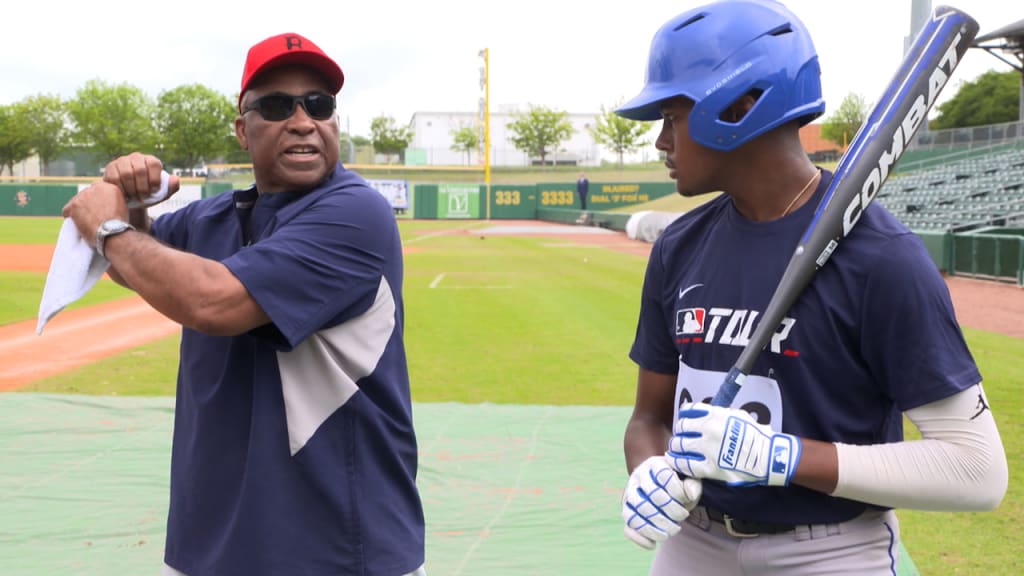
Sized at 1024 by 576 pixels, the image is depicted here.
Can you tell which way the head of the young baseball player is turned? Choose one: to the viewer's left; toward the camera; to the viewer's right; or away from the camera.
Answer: to the viewer's left

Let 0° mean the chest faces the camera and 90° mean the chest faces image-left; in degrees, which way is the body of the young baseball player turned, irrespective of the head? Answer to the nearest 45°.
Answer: approximately 45°

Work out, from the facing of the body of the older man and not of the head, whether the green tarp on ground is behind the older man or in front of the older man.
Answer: behind

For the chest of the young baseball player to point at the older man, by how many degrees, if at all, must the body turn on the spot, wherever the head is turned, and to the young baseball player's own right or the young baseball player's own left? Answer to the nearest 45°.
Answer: approximately 45° to the young baseball player's own right

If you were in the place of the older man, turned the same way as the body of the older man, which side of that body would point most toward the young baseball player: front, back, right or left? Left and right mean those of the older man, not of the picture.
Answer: left

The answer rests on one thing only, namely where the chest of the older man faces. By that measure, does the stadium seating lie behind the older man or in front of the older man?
behind

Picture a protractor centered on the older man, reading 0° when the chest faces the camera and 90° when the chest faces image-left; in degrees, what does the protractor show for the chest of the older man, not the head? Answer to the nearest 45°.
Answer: approximately 45°

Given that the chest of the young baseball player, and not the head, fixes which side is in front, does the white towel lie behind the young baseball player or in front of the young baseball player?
in front

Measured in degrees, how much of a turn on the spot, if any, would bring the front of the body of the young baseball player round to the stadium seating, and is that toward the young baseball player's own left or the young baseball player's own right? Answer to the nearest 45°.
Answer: approximately 135° to the young baseball player's own right

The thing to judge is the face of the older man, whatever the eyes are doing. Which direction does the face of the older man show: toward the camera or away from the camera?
toward the camera

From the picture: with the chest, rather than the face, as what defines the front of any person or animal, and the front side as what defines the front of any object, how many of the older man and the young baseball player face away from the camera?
0
